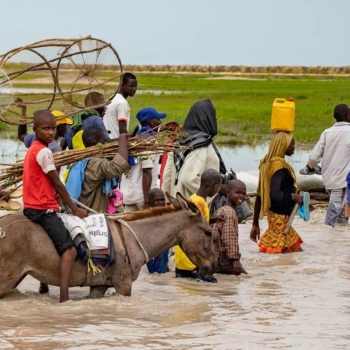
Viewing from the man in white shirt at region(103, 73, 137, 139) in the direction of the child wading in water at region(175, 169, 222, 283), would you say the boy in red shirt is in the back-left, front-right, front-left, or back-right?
front-right

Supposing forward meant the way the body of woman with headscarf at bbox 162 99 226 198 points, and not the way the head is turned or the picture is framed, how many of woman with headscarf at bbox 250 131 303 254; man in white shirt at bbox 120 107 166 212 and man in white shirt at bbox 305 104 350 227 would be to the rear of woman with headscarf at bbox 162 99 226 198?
1

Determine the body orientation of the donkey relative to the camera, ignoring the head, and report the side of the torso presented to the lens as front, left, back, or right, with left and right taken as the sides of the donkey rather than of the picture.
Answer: right
